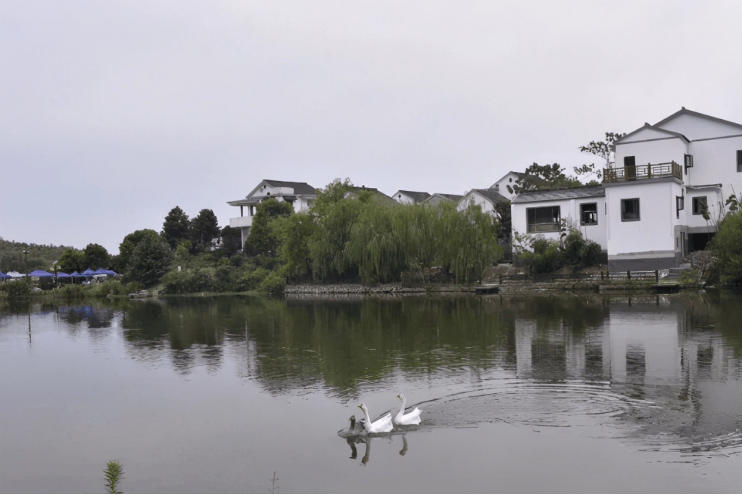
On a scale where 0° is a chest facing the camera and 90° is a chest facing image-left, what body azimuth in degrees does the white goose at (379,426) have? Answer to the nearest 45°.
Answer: approximately 90°

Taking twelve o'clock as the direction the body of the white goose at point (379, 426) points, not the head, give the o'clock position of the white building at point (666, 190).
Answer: The white building is roughly at 4 o'clock from the white goose.

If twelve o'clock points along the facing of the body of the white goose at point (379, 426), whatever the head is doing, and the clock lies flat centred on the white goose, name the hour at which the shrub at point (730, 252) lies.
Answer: The shrub is roughly at 4 o'clock from the white goose.
